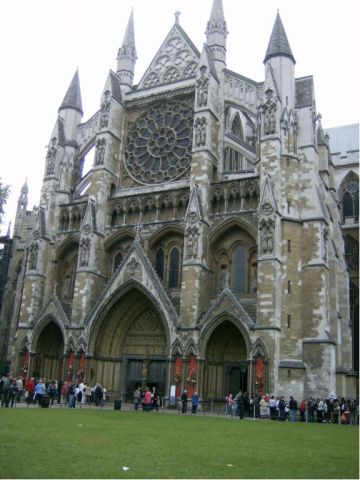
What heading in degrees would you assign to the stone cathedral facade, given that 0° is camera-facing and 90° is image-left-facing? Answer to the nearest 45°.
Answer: approximately 45°

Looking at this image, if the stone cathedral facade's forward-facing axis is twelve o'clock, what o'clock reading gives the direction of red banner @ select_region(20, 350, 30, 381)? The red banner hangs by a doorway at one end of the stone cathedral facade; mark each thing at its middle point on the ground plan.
The red banner is roughly at 2 o'clock from the stone cathedral facade.
